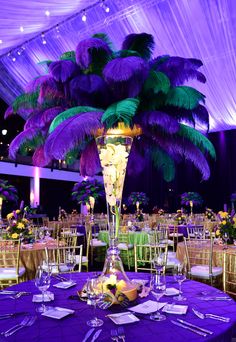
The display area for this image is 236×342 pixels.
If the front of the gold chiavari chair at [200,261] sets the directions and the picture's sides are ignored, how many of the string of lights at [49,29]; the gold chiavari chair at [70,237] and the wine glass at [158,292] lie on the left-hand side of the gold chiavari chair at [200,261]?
2

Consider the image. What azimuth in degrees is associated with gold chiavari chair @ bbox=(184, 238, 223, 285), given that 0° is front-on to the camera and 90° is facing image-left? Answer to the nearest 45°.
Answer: approximately 225°

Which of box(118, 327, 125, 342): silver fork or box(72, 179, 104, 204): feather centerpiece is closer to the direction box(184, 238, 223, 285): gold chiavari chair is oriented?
the feather centerpiece

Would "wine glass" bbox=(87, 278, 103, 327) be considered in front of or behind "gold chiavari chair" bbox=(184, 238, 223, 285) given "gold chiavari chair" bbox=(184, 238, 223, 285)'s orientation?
behind

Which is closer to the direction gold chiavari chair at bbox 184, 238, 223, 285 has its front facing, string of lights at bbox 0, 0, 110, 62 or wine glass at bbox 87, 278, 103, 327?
the string of lights

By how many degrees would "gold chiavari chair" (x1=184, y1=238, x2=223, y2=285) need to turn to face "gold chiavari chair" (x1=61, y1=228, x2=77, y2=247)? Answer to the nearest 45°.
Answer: approximately 90° to its left

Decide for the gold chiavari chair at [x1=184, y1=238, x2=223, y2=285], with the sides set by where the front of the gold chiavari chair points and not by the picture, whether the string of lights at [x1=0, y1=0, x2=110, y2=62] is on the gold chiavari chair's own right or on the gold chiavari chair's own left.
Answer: on the gold chiavari chair's own left

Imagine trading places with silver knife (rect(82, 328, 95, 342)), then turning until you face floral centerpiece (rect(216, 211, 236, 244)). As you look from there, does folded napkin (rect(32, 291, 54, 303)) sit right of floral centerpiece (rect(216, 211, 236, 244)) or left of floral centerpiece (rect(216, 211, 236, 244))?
left
